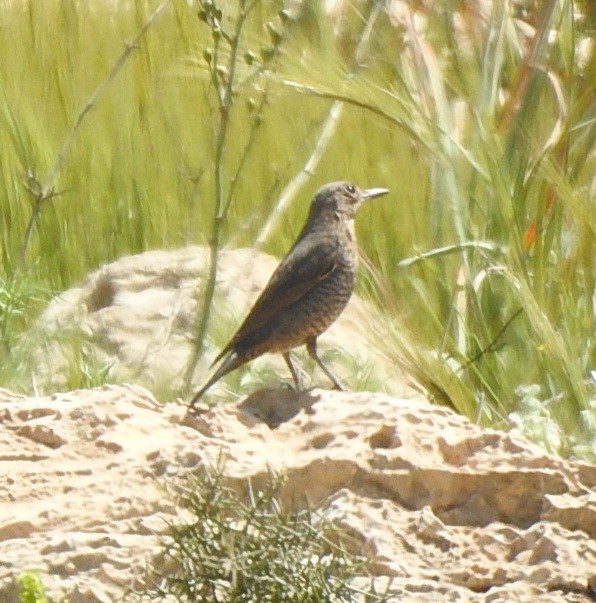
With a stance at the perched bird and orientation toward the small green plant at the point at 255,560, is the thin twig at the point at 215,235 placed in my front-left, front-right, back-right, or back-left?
back-right

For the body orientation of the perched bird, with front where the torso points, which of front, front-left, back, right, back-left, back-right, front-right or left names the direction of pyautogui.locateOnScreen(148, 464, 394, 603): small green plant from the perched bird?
right

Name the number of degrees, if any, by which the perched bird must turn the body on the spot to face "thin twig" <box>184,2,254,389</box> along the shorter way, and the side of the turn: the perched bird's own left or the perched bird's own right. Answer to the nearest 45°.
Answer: approximately 135° to the perched bird's own left

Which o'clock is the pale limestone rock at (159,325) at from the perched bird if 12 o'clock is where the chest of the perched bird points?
The pale limestone rock is roughly at 8 o'clock from the perched bird.

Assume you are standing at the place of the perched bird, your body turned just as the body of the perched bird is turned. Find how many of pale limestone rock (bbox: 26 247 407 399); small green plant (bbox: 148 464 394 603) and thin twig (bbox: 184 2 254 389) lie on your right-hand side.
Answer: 1

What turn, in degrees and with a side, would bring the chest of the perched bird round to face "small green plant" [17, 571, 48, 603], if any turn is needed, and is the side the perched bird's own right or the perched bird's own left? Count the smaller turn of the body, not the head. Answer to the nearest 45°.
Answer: approximately 90° to the perched bird's own right

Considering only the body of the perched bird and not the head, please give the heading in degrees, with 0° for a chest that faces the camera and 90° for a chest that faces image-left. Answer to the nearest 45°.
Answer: approximately 270°
